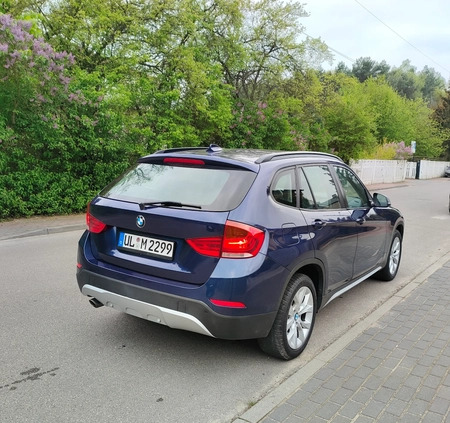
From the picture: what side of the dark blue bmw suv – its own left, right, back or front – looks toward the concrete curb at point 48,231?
left

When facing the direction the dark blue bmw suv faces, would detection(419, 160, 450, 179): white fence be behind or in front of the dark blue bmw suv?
in front

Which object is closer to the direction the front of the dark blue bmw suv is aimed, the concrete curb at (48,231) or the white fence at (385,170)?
the white fence

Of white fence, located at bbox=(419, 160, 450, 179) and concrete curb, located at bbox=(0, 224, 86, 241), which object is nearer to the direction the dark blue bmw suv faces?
the white fence

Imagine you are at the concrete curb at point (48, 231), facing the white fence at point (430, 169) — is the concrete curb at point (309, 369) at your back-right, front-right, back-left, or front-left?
back-right

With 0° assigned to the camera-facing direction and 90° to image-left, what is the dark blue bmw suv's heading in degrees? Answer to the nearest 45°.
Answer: approximately 225°

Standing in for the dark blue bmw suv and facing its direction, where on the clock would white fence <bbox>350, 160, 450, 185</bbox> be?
The white fence is roughly at 11 o'clock from the dark blue bmw suv.
